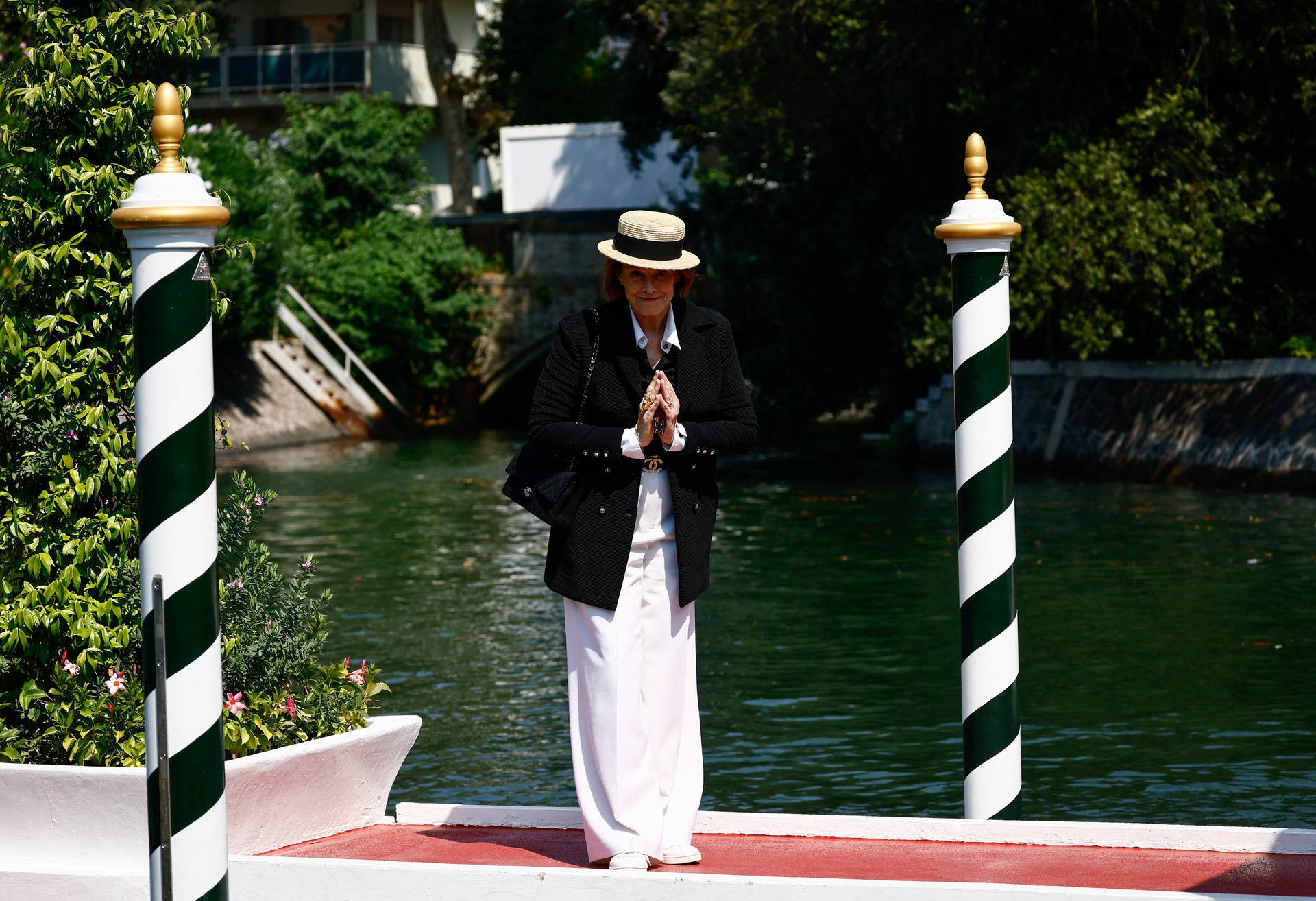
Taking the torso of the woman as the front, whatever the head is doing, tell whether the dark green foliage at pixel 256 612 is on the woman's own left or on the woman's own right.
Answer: on the woman's own right

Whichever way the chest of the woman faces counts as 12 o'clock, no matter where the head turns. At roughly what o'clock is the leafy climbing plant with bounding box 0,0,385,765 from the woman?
The leafy climbing plant is roughly at 4 o'clock from the woman.

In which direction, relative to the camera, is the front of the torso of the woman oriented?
toward the camera

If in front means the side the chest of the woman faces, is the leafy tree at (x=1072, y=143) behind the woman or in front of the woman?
behind

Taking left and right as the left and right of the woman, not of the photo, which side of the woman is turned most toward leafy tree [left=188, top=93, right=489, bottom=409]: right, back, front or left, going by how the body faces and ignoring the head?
back

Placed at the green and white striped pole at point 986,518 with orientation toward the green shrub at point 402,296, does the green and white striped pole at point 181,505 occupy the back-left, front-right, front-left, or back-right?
back-left

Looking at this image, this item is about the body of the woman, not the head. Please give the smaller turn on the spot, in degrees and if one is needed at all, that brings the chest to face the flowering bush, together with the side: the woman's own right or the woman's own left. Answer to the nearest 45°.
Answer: approximately 135° to the woman's own right

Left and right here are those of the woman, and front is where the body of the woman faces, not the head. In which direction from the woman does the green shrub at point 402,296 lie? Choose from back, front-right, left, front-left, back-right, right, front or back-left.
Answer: back

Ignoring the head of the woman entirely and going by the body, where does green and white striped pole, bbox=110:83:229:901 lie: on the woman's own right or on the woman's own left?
on the woman's own right

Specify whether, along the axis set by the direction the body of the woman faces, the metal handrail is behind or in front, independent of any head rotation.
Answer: behind
